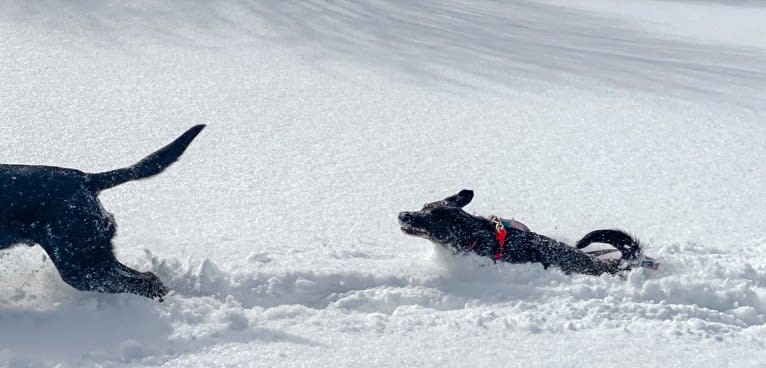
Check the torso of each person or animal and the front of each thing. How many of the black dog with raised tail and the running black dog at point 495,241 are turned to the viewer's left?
2

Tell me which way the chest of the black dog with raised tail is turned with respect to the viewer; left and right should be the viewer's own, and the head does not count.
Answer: facing to the left of the viewer

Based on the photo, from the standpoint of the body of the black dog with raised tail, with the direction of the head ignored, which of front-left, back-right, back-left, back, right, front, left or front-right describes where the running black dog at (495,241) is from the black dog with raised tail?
back

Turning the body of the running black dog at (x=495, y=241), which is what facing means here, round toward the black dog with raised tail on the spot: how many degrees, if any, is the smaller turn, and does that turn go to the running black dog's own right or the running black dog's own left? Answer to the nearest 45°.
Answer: approximately 45° to the running black dog's own left

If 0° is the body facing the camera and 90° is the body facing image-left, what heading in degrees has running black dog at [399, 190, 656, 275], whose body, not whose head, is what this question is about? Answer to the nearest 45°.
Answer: approximately 90°
